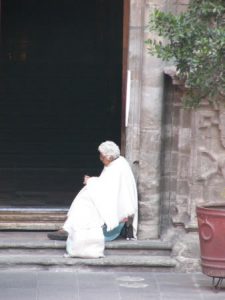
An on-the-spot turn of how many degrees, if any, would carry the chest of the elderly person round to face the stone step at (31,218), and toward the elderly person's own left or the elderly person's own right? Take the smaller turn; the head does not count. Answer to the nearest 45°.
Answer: approximately 45° to the elderly person's own right

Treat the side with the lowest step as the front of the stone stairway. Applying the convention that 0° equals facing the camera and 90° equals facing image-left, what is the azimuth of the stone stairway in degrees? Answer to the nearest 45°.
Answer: approximately 0°

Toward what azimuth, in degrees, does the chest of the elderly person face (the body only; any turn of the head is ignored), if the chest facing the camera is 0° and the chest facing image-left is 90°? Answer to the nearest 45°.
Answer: approximately 90°
